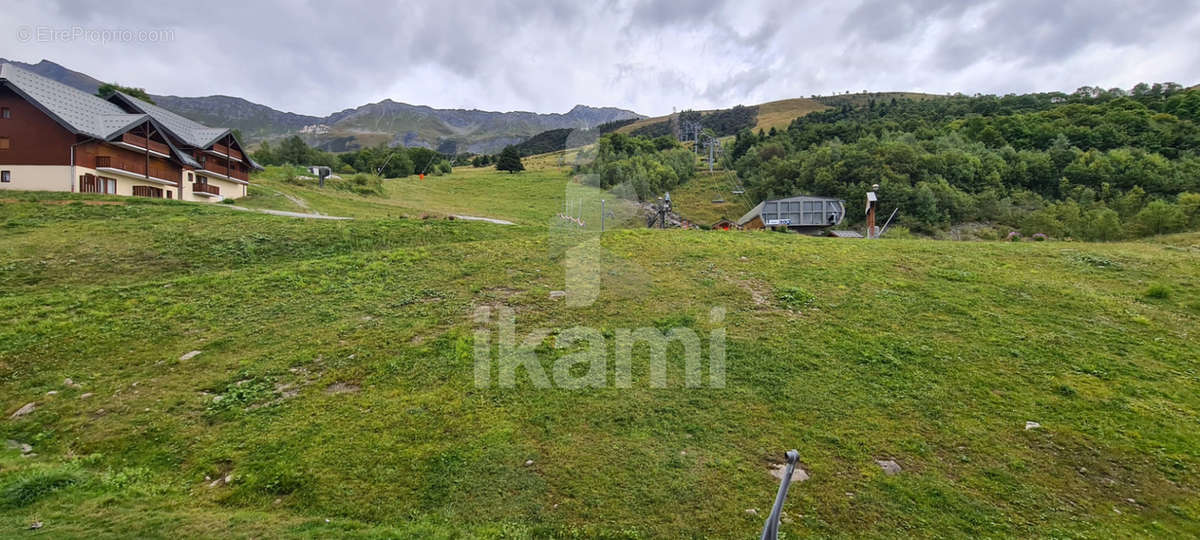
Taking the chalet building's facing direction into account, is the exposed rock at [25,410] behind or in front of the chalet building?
in front

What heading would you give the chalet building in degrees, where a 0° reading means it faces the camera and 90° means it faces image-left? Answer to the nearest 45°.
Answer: approximately 315°

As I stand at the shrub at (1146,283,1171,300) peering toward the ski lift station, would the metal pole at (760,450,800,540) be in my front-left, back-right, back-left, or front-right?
back-left

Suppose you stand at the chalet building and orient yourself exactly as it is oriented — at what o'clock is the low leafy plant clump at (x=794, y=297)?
The low leafy plant clump is roughly at 1 o'clock from the chalet building.

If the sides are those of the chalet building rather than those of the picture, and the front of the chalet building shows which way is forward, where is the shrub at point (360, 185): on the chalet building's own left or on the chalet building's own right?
on the chalet building's own left

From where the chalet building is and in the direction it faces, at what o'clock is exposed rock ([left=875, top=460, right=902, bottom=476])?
The exposed rock is roughly at 1 o'clock from the chalet building.

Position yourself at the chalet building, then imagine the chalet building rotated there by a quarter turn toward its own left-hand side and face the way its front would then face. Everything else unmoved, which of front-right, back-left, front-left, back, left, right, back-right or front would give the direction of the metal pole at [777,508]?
back-right

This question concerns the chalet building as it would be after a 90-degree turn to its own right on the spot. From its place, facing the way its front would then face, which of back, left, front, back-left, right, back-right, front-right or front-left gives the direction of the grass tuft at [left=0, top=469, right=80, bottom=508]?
front-left

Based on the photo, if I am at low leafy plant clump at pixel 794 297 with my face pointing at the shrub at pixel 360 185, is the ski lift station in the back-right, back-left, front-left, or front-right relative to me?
front-right

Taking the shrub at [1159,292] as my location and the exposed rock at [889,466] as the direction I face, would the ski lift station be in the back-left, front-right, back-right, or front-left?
back-right

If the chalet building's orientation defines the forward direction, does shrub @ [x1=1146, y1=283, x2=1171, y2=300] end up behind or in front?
in front
